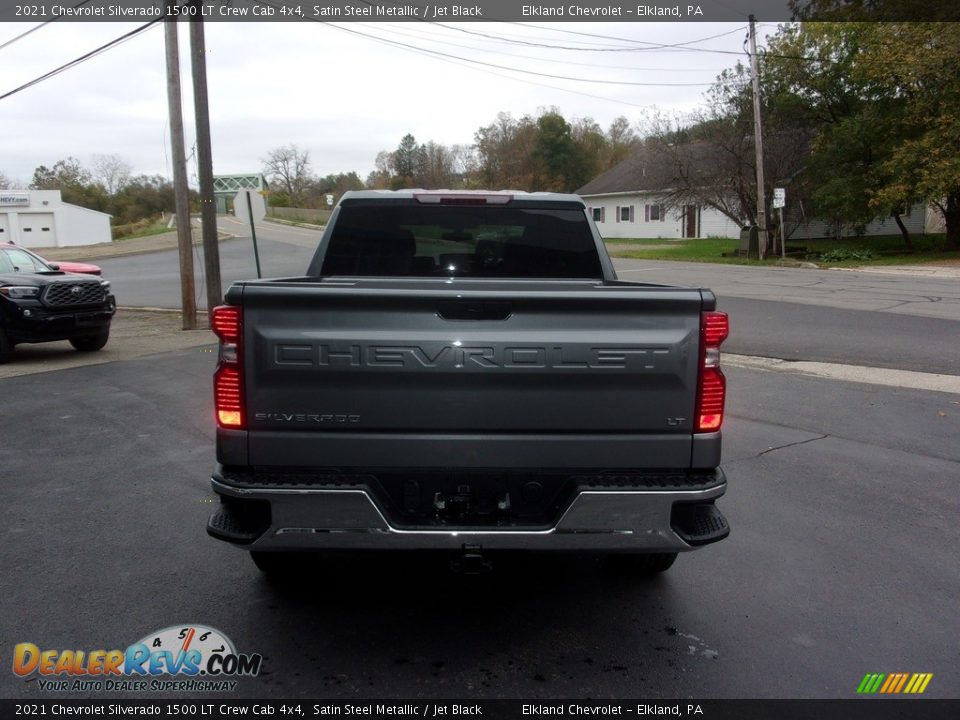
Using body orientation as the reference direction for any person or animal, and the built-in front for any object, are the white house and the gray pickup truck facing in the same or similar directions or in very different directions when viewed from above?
very different directions

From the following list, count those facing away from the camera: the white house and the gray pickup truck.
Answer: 1

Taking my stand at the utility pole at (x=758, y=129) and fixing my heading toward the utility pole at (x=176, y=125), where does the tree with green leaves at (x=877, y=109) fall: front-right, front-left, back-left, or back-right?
back-left

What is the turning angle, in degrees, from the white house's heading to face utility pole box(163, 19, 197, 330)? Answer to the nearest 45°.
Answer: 0° — it already faces it

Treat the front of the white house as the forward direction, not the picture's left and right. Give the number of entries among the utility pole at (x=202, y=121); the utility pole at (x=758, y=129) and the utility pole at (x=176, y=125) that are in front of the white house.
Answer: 3

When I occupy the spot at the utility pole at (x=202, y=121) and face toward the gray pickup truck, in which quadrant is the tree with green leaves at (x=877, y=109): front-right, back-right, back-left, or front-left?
back-left

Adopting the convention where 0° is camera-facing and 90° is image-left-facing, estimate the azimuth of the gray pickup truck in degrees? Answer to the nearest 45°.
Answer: approximately 180°

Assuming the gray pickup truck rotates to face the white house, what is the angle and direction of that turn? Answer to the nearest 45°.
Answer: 0° — it already faces it

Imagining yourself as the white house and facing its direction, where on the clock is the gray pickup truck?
The gray pickup truck is roughly at 12 o'clock from the white house.

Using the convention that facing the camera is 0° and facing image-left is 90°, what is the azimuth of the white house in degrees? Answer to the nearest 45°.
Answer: approximately 0°
